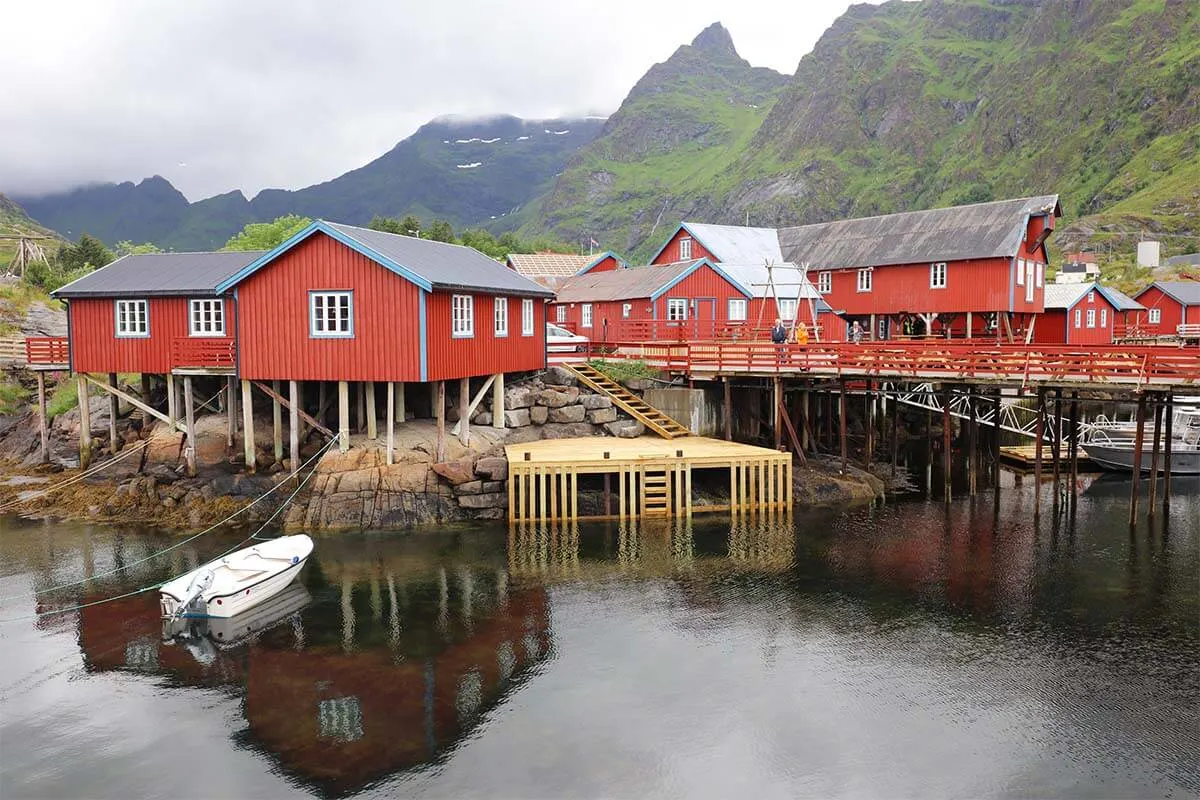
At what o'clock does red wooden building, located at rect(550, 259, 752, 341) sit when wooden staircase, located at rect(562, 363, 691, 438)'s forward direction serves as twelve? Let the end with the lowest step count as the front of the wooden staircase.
The red wooden building is roughly at 8 o'clock from the wooden staircase.

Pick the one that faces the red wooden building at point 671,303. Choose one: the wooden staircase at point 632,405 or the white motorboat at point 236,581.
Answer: the white motorboat

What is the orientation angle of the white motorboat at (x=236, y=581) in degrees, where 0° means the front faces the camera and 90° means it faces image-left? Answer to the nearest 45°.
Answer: approximately 225°

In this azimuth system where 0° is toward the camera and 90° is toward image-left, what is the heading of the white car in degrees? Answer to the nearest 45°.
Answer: approximately 270°

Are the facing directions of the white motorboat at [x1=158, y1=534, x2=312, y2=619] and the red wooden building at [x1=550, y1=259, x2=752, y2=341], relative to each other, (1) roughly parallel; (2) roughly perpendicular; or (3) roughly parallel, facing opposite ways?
roughly perpendicular

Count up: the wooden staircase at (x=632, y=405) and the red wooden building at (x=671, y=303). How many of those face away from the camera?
0

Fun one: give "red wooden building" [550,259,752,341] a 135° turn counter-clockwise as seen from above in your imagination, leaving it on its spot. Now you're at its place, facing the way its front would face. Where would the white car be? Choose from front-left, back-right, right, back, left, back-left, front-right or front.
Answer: back-left
